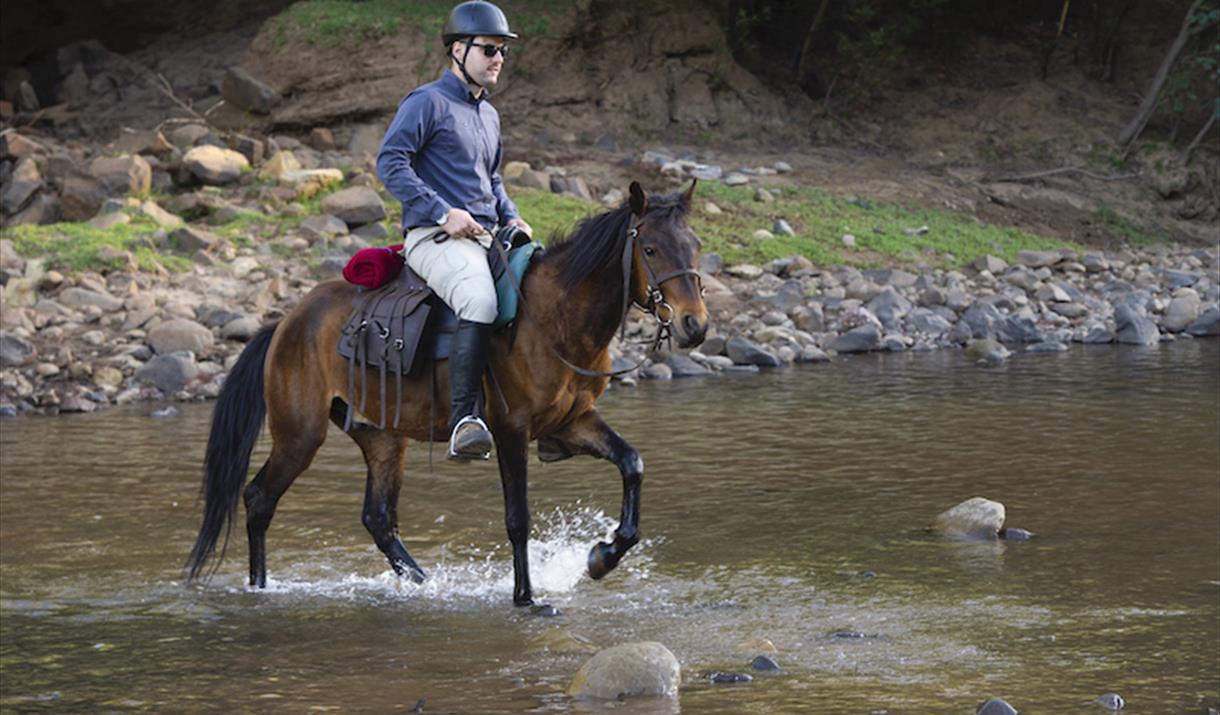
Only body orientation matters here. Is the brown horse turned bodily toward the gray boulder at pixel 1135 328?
no

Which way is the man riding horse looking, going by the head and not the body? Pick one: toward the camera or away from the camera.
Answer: toward the camera

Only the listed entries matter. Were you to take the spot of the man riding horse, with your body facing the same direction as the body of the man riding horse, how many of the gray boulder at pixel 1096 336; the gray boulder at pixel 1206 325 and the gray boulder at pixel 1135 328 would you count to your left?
3

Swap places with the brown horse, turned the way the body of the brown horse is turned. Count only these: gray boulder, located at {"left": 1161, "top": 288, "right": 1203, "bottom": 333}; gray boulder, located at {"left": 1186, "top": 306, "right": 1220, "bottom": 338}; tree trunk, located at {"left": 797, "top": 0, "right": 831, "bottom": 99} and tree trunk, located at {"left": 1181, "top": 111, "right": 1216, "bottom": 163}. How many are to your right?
0

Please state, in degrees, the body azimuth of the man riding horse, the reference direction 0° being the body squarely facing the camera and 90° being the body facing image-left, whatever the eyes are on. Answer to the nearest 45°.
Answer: approximately 315°

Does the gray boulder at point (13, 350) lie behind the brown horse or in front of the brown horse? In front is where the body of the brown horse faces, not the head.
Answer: behind

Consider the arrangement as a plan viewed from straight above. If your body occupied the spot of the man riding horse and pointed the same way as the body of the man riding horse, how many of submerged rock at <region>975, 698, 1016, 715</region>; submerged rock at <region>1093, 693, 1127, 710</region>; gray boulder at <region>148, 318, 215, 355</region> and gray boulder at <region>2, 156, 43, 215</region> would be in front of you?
2

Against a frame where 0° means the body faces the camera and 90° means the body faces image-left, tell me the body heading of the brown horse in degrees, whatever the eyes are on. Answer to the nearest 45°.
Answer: approximately 315°

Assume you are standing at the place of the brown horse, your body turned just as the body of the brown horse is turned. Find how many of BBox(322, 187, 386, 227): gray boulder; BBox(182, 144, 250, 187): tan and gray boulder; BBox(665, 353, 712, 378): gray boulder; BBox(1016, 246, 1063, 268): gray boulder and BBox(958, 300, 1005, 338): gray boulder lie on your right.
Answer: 0

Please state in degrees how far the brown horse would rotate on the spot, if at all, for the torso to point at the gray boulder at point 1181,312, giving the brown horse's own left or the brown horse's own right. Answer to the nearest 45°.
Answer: approximately 90° to the brown horse's own left

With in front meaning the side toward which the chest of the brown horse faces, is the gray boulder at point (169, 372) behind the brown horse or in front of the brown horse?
behind

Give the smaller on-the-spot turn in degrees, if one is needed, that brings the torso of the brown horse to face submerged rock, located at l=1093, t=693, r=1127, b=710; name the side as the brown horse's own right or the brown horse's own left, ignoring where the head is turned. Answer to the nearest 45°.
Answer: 0° — it already faces it

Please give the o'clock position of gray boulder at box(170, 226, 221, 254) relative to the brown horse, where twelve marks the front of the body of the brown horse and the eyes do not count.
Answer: The gray boulder is roughly at 7 o'clock from the brown horse.

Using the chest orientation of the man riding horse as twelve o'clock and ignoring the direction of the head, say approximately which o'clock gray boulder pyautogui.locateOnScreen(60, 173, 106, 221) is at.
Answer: The gray boulder is roughly at 7 o'clock from the man riding horse.
